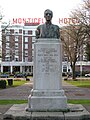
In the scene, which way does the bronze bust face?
toward the camera
